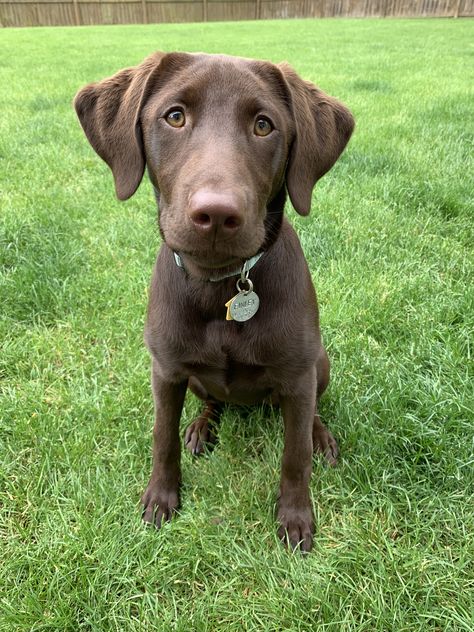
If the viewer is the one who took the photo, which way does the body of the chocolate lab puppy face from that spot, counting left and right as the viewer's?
facing the viewer
